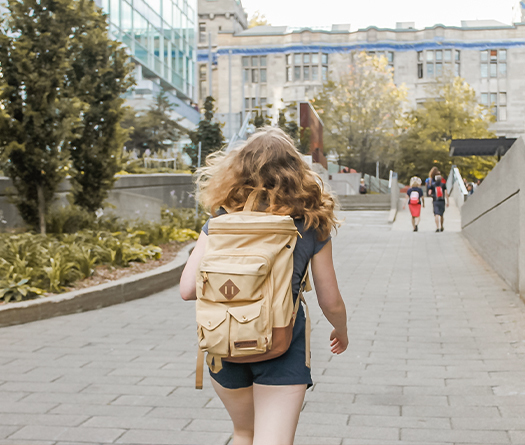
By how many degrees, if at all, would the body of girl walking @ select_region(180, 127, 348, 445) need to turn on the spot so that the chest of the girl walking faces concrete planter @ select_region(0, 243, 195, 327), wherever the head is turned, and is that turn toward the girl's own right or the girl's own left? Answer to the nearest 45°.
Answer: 0° — they already face it

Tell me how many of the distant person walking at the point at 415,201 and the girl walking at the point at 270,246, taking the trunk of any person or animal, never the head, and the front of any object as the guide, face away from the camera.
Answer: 2

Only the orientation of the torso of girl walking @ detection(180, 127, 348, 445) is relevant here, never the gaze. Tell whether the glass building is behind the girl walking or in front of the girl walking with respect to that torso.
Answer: in front

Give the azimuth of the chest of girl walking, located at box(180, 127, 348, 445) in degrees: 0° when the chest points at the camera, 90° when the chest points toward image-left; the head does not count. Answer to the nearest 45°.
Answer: approximately 180°

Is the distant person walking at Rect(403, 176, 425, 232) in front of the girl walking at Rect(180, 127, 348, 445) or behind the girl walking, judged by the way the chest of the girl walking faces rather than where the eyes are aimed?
in front

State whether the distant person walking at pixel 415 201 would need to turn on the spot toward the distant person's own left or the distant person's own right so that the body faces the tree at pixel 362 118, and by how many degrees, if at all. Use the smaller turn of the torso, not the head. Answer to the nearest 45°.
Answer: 0° — they already face it

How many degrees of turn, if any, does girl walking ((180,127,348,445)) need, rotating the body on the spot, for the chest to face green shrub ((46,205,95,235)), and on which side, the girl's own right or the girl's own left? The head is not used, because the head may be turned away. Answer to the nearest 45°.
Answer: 0° — they already face it

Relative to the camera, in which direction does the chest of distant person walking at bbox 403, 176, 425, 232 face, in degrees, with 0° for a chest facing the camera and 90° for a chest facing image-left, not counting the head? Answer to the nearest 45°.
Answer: approximately 180°

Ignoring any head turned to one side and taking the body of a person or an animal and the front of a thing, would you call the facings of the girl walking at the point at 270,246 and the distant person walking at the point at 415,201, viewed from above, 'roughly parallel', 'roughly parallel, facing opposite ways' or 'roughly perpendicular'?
roughly parallel

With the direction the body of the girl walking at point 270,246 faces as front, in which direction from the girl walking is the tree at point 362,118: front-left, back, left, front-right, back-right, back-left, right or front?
front
